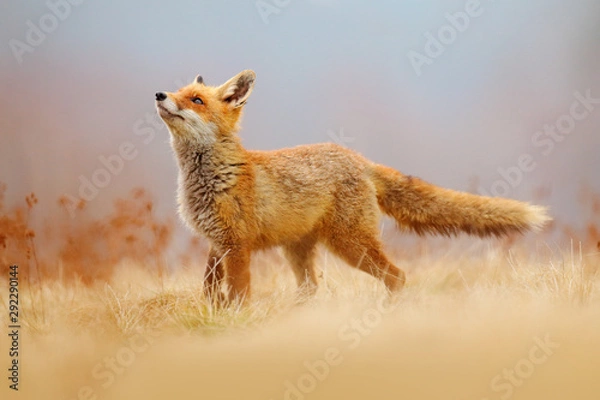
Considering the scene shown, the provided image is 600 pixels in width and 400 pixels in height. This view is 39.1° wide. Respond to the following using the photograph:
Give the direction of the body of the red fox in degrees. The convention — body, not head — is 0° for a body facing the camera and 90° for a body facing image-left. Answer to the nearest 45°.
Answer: approximately 90°
